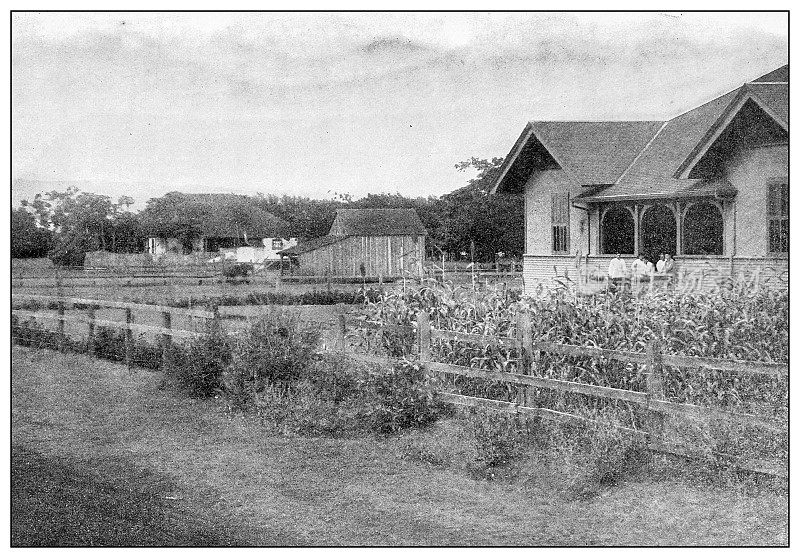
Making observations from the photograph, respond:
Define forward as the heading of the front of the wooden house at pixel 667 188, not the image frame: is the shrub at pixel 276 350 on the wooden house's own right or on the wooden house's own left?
on the wooden house's own right

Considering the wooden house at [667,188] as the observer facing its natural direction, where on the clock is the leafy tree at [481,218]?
The leafy tree is roughly at 3 o'clock from the wooden house.

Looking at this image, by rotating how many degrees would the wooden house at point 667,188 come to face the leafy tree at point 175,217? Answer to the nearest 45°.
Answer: approximately 90° to its right

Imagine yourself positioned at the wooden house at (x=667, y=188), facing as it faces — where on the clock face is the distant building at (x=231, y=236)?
The distant building is roughly at 3 o'clock from the wooden house.

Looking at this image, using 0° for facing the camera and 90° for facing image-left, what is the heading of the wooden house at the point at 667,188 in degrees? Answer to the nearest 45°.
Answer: approximately 0°

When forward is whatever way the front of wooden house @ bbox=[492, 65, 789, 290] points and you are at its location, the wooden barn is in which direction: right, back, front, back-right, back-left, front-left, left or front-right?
right
